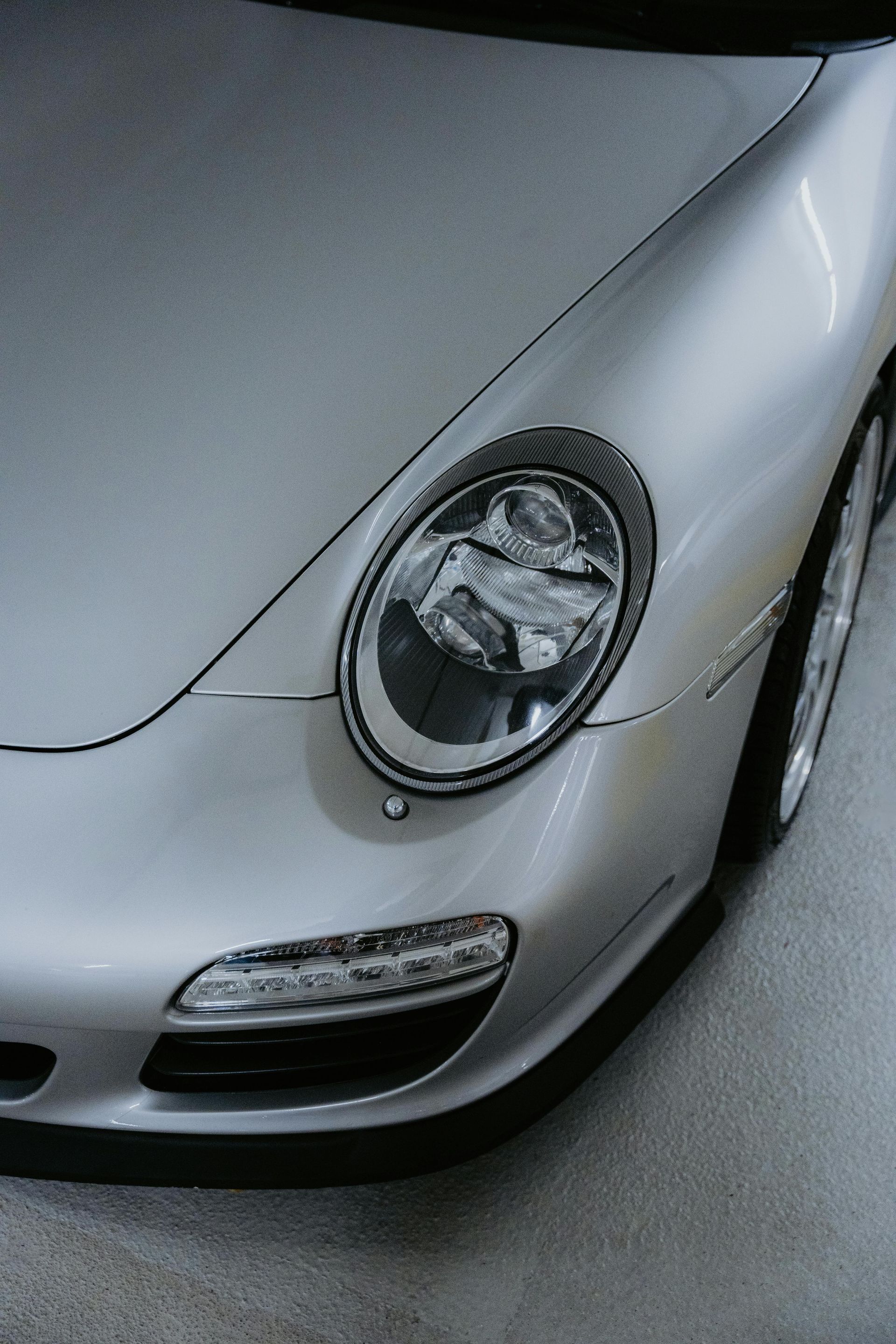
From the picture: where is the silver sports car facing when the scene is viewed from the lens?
facing the viewer and to the left of the viewer
